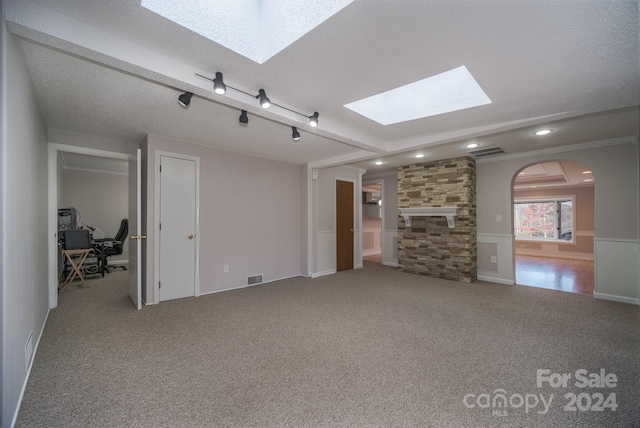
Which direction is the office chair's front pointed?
to the viewer's left

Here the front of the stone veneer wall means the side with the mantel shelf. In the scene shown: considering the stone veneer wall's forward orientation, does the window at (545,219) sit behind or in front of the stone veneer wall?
behind

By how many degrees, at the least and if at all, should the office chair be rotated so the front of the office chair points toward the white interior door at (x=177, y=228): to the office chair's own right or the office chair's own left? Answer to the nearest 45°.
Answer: approximately 90° to the office chair's own left

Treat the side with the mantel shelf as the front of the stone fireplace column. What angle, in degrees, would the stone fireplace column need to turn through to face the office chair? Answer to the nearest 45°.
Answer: approximately 45° to its right

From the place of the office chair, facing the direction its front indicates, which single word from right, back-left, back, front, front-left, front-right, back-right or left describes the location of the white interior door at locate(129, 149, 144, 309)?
left

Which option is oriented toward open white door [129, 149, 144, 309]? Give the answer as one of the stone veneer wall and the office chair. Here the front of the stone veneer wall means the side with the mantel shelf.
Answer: the stone veneer wall

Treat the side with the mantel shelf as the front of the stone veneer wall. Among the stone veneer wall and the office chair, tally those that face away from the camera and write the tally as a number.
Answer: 0

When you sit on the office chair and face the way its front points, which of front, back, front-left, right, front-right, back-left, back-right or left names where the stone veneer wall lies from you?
back-left
